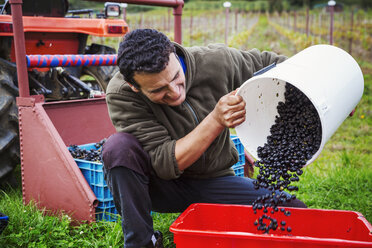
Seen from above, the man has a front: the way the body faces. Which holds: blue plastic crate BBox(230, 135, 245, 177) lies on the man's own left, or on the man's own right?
on the man's own left

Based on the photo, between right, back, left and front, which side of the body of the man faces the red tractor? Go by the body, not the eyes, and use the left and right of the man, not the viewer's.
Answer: back

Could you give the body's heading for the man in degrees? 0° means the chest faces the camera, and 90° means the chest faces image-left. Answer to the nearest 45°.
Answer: approximately 315°

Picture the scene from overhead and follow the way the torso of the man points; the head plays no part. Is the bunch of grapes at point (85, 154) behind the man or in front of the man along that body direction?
behind
